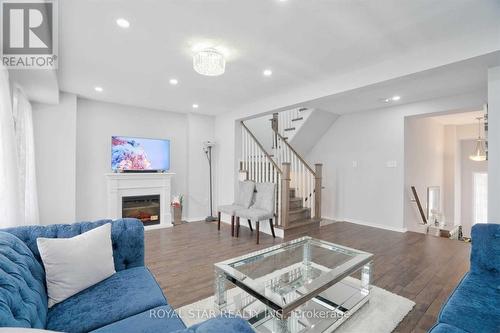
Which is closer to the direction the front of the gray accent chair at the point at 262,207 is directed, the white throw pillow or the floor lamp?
the white throw pillow

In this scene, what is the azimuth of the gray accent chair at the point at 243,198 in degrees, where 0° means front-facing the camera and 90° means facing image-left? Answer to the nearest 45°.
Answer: approximately 45°

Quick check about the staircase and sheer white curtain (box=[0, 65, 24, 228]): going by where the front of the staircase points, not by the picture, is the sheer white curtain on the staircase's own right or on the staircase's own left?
on the staircase's own right

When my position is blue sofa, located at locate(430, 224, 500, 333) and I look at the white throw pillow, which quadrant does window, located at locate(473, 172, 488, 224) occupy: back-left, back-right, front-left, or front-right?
back-right

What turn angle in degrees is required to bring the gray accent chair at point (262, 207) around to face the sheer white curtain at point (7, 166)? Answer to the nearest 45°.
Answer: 0° — it already faces it

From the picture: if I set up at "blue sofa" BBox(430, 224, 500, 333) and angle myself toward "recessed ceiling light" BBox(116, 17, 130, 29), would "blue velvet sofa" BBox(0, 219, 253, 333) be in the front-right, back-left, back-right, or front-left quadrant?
front-left

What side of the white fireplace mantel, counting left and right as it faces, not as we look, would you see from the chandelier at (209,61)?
front

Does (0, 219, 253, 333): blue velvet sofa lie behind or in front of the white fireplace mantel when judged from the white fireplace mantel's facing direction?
in front

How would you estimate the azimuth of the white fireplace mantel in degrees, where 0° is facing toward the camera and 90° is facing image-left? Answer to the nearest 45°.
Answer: approximately 0°

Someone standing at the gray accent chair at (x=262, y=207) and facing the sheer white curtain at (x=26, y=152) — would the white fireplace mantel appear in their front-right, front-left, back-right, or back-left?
front-right

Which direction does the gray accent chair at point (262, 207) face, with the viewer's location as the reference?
facing the viewer and to the left of the viewer

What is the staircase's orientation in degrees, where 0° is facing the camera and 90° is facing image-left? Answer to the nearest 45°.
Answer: approximately 315°

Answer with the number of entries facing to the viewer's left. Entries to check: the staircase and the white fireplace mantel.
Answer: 0
